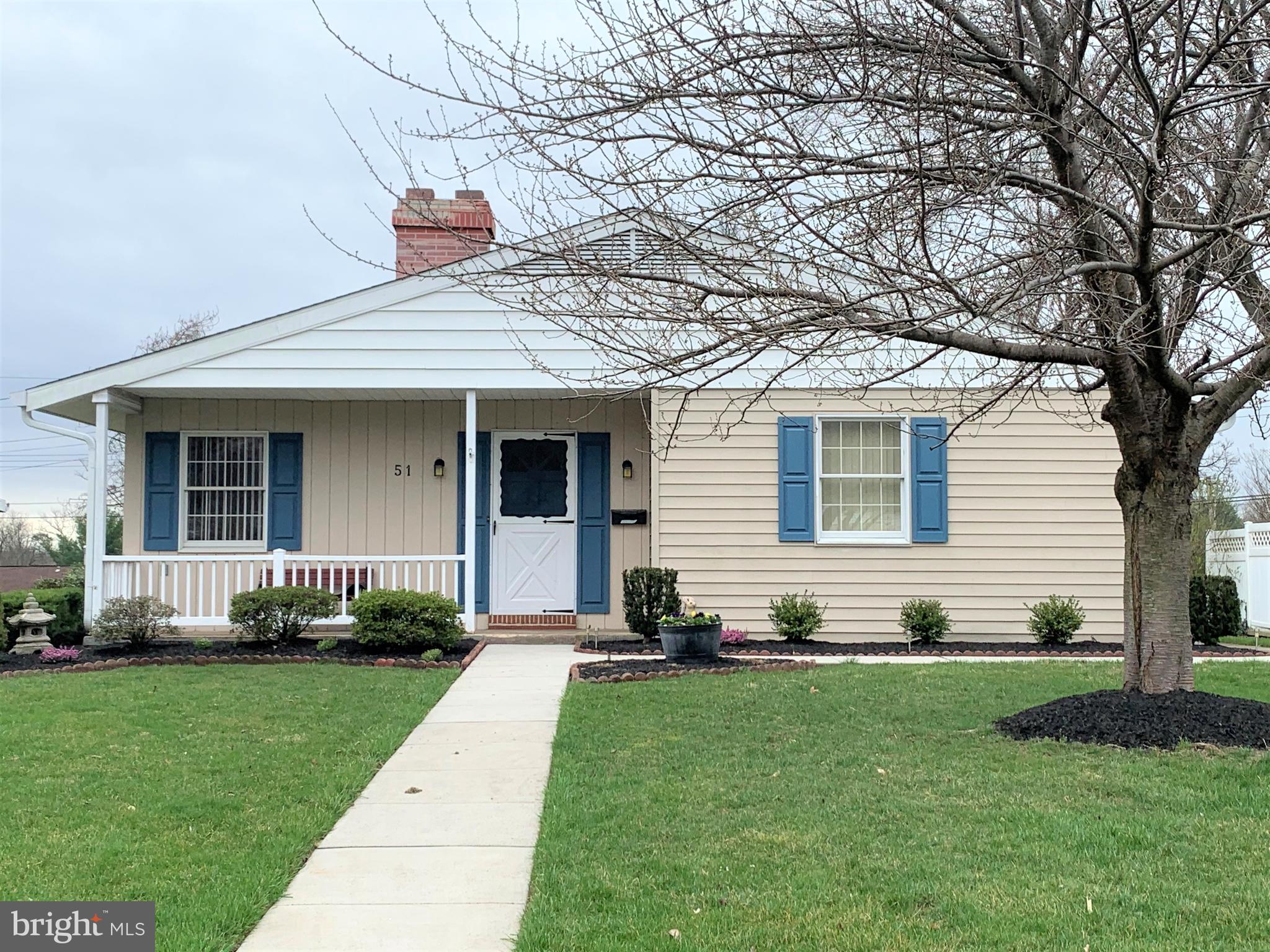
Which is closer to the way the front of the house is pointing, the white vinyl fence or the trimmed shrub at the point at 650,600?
the trimmed shrub

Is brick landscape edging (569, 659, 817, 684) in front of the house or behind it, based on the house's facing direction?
in front

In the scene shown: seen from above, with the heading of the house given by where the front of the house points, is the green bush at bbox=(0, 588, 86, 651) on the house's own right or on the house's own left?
on the house's own right

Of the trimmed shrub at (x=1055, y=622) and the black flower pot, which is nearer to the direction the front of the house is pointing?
the black flower pot

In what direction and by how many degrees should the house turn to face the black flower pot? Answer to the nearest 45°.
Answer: approximately 45° to its left

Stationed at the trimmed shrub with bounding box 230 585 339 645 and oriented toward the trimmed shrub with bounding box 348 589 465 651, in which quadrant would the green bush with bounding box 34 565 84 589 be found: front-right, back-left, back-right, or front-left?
back-left

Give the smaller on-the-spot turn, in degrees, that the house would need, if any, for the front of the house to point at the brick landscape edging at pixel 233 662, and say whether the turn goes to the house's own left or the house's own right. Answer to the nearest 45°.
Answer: approximately 45° to the house's own right

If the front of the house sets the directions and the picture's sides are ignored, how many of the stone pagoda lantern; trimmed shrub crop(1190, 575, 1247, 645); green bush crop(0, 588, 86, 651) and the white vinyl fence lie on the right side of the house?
2

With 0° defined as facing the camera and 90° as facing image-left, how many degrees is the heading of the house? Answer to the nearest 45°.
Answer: approximately 0°

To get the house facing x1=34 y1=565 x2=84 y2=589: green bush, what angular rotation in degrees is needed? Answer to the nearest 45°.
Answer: approximately 135° to its right

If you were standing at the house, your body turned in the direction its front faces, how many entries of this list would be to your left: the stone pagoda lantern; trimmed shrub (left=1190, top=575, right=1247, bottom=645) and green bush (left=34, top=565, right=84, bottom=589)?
1

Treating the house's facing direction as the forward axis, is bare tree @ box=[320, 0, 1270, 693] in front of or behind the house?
in front

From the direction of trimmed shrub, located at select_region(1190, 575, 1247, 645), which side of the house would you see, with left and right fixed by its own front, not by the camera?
left
